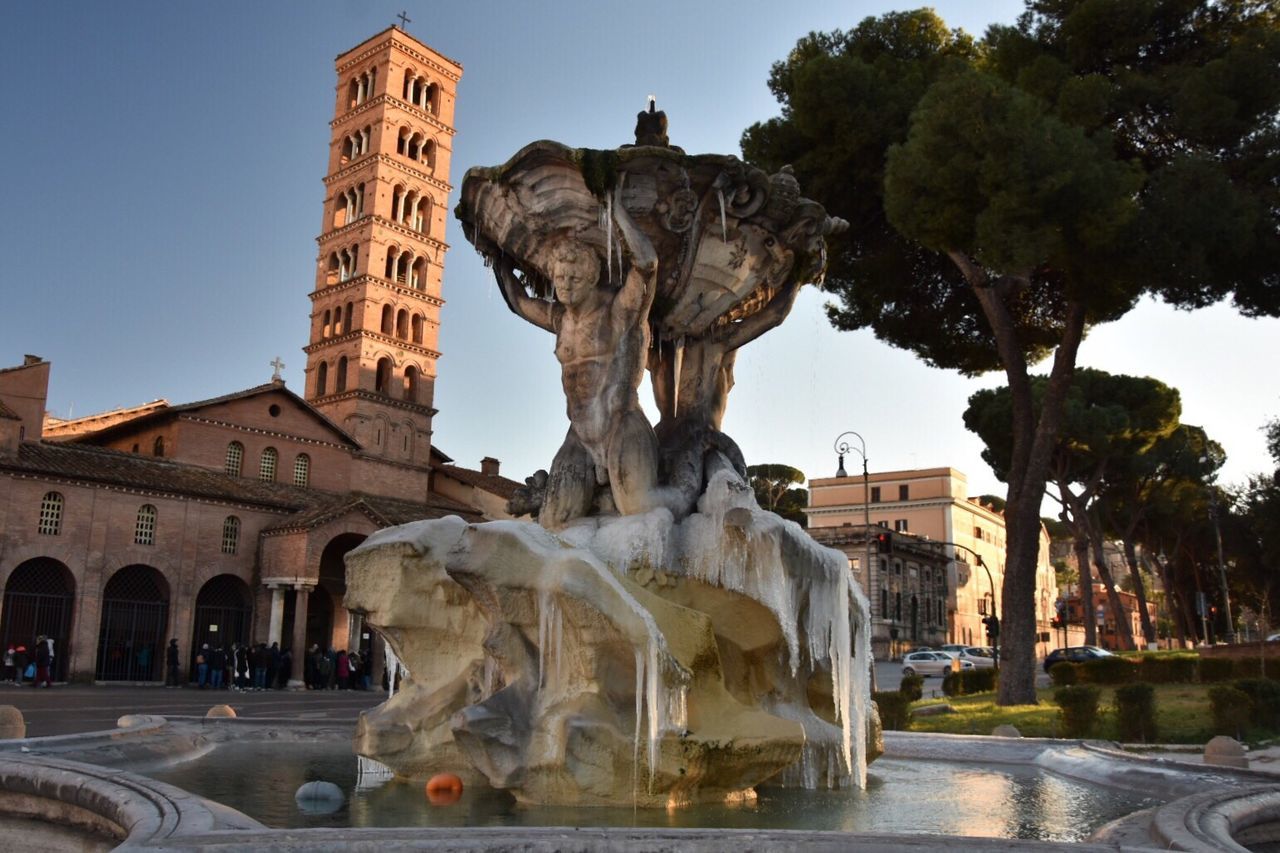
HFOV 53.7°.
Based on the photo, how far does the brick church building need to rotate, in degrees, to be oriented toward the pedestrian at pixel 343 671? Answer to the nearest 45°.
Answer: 0° — it already faces them

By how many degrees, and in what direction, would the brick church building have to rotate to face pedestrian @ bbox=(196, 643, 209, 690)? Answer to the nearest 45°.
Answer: approximately 45° to its right

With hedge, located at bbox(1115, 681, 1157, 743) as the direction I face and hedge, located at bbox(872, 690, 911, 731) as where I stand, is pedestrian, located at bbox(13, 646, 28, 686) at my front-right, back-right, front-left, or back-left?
back-left

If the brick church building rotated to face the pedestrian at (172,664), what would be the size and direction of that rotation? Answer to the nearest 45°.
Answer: approximately 45° to its right
